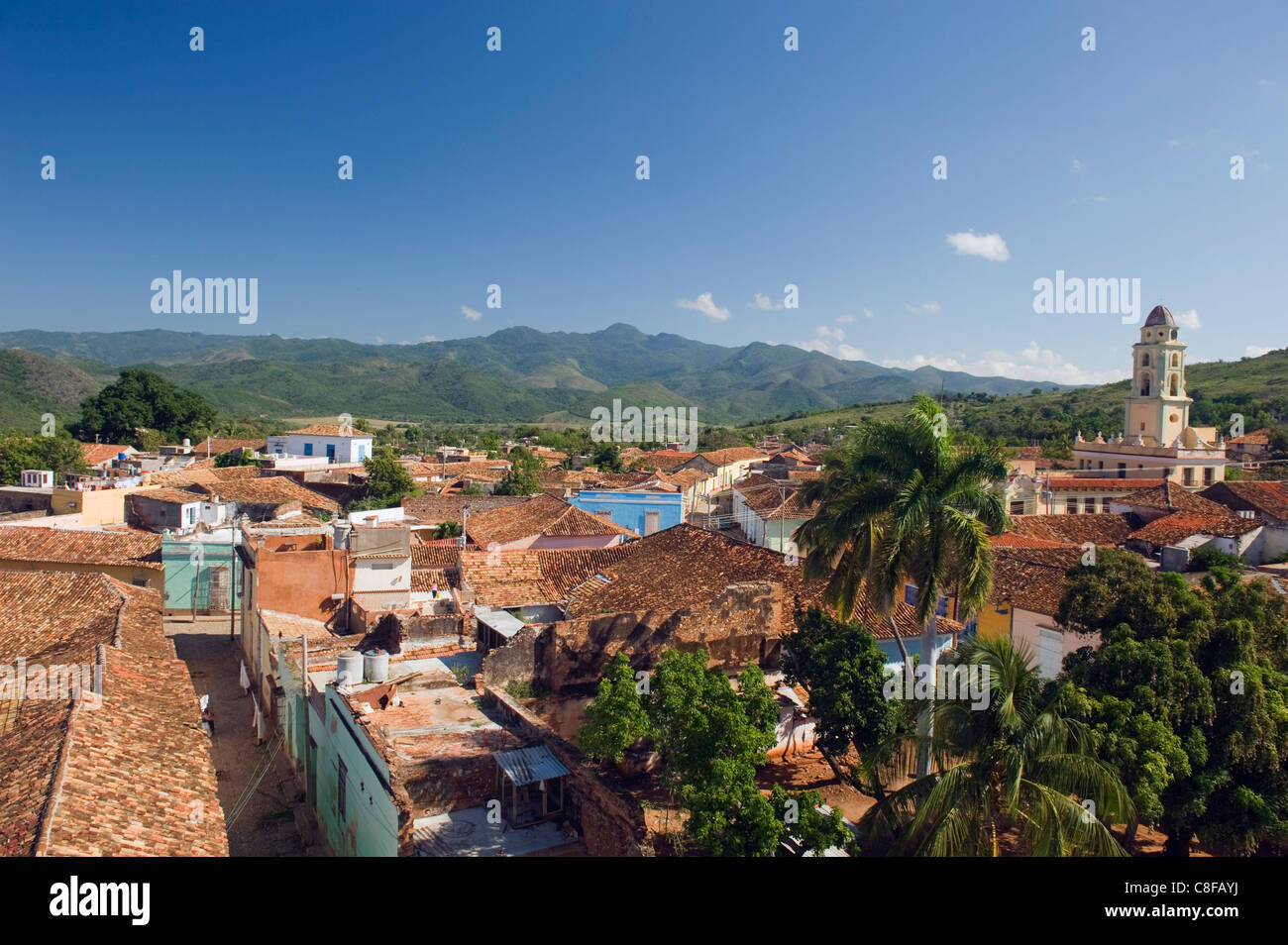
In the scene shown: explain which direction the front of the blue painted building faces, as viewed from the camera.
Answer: facing the viewer

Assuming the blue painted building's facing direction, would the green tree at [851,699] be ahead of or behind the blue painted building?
ahead

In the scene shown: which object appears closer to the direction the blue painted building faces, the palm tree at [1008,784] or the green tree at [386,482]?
the palm tree

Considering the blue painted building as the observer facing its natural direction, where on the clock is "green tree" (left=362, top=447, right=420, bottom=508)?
The green tree is roughly at 4 o'clock from the blue painted building.

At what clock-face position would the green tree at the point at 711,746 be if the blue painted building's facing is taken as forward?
The green tree is roughly at 12 o'clock from the blue painted building.

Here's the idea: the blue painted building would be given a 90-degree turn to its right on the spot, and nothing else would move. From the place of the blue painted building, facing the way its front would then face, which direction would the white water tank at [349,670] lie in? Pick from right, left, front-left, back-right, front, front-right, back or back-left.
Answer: left

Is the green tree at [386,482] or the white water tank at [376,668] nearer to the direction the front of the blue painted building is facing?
the white water tank

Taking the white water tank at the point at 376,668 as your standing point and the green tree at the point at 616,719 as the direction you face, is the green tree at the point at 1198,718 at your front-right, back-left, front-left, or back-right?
front-left

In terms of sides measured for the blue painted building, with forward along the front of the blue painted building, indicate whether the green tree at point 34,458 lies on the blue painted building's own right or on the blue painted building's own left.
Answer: on the blue painted building's own right

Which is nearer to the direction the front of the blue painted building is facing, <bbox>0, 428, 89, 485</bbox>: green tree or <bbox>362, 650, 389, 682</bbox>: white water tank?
the white water tank

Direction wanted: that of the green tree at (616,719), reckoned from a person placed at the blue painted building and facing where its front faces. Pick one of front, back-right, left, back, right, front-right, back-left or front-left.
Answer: front

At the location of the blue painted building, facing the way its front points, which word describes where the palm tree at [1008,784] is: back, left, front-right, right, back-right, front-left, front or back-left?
front

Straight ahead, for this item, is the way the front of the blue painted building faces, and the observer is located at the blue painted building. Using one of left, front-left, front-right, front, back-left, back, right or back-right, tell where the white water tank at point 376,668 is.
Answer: front

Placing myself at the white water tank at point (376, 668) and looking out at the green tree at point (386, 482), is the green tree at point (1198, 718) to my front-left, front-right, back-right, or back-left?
back-right

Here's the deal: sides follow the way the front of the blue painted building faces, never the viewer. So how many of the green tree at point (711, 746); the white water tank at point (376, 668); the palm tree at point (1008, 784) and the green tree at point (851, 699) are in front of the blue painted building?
4
